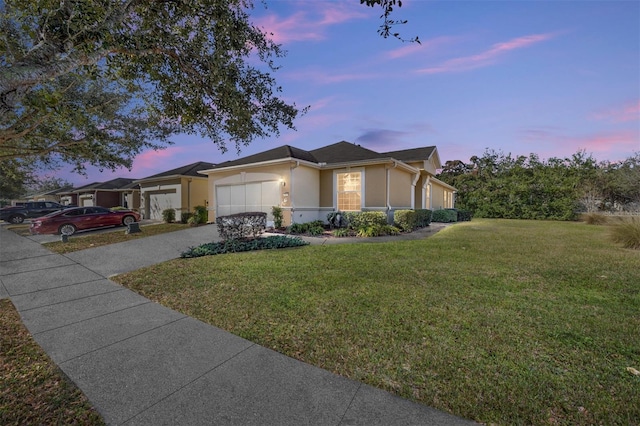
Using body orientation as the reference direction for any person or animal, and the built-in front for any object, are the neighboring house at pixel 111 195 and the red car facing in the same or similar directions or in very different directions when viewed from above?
very different directions

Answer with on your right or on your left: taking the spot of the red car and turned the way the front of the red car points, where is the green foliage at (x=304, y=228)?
on your right

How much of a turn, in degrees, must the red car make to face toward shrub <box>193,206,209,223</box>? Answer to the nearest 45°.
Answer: approximately 45° to its right

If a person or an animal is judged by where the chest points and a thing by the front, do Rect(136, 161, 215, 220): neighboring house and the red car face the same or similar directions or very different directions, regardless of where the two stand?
very different directions

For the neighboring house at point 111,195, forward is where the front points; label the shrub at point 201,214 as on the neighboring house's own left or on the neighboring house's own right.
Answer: on the neighboring house's own left

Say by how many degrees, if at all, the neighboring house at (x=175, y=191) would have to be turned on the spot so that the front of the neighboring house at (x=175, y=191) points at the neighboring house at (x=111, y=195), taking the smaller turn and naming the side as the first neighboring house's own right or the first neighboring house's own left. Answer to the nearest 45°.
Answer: approximately 90° to the first neighboring house's own right

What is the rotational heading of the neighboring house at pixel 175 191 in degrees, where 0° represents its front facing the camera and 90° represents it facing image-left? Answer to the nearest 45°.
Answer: approximately 45°

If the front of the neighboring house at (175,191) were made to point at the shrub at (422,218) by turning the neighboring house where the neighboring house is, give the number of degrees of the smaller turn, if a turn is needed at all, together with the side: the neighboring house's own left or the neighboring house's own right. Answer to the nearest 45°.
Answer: approximately 90° to the neighboring house's own left

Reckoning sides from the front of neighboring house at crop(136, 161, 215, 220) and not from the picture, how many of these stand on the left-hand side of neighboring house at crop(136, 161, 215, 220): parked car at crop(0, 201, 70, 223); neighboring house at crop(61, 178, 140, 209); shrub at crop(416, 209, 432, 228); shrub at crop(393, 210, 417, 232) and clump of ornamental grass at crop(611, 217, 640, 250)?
3
